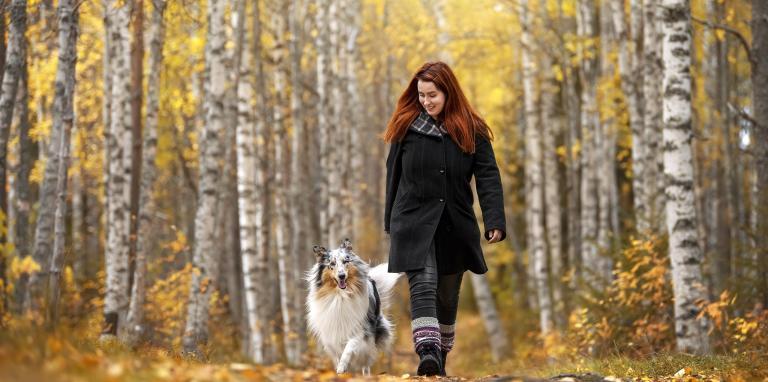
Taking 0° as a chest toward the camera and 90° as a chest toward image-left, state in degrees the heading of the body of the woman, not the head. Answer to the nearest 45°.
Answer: approximately 0°

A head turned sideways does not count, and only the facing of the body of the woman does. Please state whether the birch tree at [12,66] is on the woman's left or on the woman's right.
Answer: on the woman's right

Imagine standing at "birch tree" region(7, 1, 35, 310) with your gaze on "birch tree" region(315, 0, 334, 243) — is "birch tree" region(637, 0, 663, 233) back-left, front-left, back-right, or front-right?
front-right

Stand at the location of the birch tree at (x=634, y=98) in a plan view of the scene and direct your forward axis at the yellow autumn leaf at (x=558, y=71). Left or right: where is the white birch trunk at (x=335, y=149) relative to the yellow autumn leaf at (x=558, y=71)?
left

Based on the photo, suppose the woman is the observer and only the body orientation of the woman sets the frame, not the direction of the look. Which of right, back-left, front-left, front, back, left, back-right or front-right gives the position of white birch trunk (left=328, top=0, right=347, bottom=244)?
back

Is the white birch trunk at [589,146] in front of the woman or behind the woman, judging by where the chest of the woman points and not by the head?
behind

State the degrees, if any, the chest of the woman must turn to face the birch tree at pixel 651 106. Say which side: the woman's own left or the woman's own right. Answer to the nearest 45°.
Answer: approximately 135° to the woman's own left

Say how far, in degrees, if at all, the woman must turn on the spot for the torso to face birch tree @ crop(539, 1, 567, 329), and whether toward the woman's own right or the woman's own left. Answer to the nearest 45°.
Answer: approximately 180°

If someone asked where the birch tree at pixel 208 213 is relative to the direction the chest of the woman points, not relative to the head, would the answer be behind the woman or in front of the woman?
behind

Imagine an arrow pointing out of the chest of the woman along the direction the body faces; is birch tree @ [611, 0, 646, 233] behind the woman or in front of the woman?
behind

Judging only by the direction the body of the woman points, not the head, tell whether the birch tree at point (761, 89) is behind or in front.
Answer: behind

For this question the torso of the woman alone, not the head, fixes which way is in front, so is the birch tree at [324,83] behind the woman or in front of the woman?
behind

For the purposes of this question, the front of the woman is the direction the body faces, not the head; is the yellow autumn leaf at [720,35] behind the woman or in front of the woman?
behind
